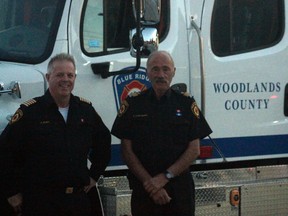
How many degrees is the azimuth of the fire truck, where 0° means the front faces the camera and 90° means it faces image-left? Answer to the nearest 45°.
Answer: approximately 45°

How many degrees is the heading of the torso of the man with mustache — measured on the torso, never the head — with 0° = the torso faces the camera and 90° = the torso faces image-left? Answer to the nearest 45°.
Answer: approximately 0°

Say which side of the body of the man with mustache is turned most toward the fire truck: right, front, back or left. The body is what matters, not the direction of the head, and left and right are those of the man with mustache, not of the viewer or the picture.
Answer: back
